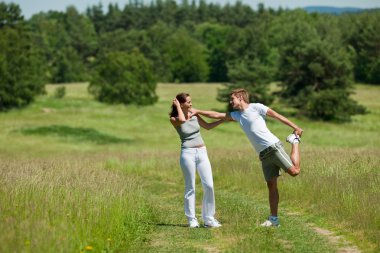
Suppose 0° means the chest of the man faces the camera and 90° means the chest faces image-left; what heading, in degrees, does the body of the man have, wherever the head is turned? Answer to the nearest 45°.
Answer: approximately 45°

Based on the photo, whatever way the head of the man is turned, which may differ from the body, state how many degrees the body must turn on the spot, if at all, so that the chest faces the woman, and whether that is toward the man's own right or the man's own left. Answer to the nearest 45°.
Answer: approximately 45° to the man's own right
